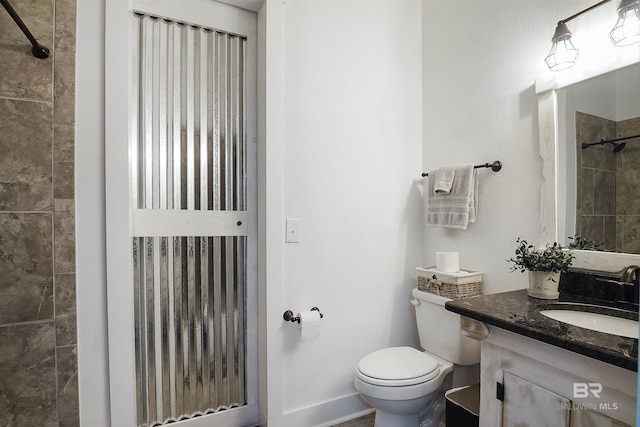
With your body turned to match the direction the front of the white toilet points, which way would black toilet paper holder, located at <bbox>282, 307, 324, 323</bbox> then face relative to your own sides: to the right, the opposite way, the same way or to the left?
to the left

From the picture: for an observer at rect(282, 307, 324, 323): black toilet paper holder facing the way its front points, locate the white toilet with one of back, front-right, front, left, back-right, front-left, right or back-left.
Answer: front-left

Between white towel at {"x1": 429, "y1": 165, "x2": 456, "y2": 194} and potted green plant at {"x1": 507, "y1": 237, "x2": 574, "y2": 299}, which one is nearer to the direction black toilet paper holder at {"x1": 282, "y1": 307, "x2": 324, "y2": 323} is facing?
the potted green plant

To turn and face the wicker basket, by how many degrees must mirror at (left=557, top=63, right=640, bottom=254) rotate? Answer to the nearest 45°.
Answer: approximately 45° to its right

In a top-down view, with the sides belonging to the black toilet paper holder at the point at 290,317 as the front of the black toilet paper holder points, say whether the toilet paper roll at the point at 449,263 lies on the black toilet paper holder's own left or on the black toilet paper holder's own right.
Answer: on the black toilet paper holder's own left

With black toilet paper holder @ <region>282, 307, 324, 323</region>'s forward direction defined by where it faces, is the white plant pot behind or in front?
in front

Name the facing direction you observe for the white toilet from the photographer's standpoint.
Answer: facing the viewer and to the left of the viewer
